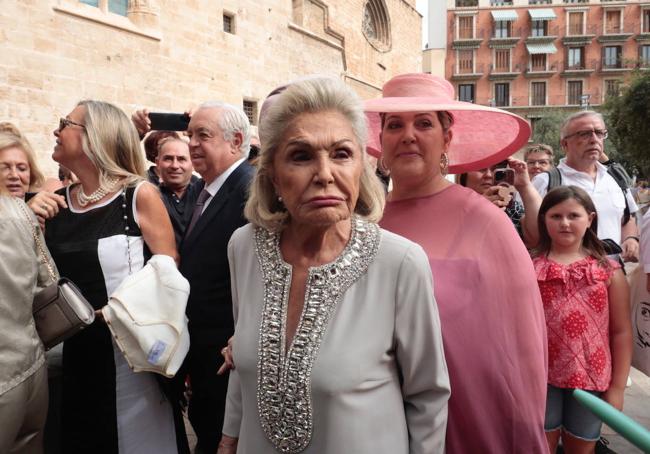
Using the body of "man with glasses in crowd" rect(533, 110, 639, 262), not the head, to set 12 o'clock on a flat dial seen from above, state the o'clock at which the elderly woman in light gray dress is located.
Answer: The elderly woman in light gray dress is roughly at 2 o'clock from the man with glasses in crowd.

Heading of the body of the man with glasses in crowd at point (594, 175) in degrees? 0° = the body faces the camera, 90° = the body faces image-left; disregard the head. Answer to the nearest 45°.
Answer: approximately 315°

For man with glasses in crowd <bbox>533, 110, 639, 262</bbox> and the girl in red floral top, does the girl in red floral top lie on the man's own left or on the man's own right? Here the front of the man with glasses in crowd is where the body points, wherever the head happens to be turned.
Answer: on the man's own right

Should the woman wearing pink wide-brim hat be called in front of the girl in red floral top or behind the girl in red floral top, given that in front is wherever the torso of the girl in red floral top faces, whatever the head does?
in front

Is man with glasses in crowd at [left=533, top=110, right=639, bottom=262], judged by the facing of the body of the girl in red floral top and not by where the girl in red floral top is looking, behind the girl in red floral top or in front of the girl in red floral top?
behind

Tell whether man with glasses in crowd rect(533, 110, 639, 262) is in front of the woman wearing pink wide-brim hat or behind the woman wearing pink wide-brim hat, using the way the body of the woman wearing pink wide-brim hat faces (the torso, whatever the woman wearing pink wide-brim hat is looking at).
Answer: behind

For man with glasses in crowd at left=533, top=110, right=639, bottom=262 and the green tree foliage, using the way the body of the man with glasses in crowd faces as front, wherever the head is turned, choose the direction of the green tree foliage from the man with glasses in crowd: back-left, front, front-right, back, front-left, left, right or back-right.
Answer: back-left

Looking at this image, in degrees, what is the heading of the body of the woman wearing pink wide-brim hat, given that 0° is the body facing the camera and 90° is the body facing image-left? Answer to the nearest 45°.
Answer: approximately 45°

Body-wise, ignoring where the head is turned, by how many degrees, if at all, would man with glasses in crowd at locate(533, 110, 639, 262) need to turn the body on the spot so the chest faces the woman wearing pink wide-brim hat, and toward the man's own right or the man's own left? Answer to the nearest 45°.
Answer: approximately 45° to the man's own right

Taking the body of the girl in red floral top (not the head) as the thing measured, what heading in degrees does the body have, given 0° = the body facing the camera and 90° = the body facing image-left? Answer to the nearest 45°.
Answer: approximately 0°
